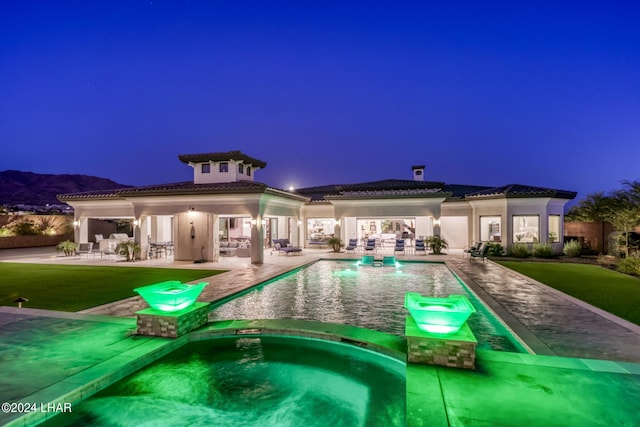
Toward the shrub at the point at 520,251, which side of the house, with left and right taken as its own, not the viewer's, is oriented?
left

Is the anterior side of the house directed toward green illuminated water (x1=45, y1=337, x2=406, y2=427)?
yes

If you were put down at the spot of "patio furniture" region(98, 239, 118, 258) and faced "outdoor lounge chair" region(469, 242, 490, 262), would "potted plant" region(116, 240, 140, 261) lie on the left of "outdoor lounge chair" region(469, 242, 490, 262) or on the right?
right

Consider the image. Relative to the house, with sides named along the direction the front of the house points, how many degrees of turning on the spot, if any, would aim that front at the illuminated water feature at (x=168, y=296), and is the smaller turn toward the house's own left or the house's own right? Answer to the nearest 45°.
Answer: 0° — it already faces it

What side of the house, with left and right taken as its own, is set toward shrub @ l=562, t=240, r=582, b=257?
left

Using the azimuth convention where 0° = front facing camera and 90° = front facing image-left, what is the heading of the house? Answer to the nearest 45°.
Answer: approximately 0°
